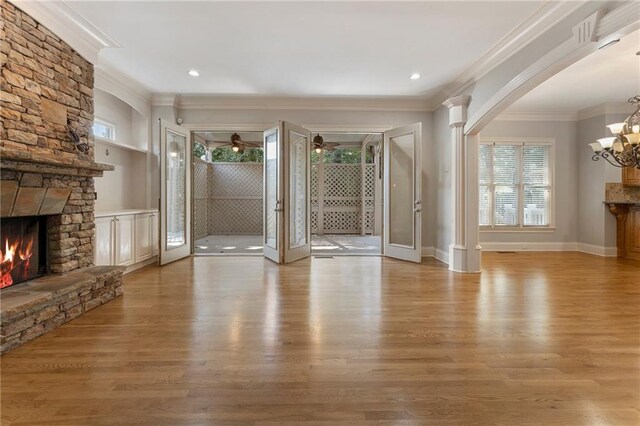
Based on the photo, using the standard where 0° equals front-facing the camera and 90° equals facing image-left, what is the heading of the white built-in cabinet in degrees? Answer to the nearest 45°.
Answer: approximately 315°

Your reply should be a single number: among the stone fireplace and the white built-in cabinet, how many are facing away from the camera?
0

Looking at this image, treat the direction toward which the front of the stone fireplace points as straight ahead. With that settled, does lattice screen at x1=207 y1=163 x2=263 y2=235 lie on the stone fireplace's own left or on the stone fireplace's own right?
on the stone fireplace's own left

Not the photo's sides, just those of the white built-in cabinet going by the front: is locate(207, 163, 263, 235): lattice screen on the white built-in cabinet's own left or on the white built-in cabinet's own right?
on the white built-in cabinet's own left

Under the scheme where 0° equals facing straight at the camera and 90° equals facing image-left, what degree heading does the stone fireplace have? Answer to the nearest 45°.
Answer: approximately 315°

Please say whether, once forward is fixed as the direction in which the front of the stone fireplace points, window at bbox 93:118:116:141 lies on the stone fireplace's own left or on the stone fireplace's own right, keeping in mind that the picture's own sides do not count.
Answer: on the stone fireplace's own left

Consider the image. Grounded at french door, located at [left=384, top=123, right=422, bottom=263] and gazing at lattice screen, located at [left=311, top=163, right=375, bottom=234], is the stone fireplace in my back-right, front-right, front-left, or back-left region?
back-left

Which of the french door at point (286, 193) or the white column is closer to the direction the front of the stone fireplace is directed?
the white column

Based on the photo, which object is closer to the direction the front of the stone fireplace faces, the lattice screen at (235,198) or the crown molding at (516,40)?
the crown molding

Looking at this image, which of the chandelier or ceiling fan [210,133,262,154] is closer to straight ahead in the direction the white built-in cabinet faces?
the chandelier

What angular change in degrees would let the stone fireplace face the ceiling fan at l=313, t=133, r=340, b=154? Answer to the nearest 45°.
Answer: approximately 90° to its left
